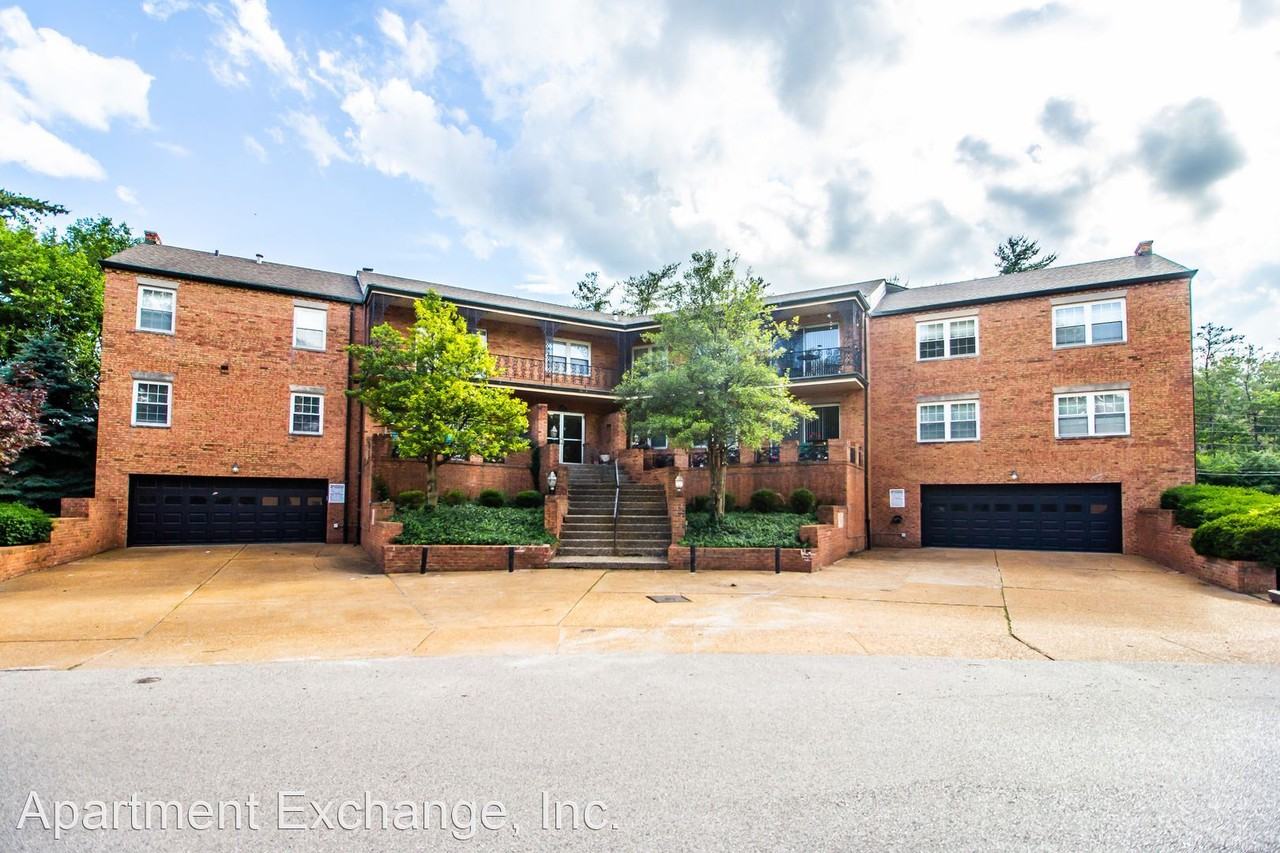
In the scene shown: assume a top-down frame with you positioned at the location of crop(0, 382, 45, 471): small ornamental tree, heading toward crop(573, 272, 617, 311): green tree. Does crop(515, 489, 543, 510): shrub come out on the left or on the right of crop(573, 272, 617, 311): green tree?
right

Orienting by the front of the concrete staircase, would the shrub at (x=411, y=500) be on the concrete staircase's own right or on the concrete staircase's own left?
on the concrete staircase's own right

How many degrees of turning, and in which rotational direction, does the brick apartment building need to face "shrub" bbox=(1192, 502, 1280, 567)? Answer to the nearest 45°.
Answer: approximately 45° to its left

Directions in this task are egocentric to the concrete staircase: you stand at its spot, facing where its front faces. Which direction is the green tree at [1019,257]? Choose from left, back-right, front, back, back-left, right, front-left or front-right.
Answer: back-left

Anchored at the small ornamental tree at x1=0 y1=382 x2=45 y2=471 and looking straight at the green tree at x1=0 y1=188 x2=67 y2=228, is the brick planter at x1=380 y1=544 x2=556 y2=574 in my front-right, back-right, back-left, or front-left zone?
back-right

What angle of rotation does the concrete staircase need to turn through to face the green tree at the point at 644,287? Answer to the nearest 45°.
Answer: approximately 180°

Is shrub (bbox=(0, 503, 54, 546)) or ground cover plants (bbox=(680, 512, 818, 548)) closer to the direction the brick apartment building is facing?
the ground cover plants

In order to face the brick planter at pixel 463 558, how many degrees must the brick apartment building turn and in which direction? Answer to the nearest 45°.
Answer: approximately 45° to its right

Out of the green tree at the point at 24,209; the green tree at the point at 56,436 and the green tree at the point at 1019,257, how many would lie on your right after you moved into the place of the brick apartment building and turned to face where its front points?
2

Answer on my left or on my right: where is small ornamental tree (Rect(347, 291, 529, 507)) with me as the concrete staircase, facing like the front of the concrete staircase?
on my right

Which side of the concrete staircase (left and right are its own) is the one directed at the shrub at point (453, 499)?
right

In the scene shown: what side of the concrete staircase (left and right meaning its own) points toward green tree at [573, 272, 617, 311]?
back

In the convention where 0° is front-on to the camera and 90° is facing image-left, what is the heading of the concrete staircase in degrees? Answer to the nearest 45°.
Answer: approximately 0°
